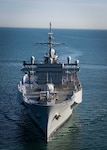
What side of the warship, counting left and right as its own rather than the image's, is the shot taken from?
front
